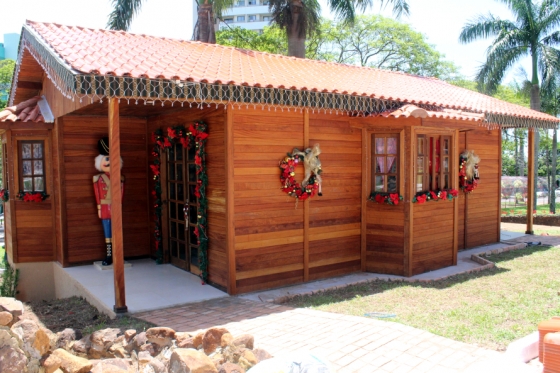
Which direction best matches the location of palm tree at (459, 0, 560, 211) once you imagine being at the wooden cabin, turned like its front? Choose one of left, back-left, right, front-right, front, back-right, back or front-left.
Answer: back

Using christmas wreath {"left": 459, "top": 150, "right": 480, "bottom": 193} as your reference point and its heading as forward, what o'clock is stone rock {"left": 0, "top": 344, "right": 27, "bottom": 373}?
The stone rock is roughly at 2 o'clock from the christmas wreath.

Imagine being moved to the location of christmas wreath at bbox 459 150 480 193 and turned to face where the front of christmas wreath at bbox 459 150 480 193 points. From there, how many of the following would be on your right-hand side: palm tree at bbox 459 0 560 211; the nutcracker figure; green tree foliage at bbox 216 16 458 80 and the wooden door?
2

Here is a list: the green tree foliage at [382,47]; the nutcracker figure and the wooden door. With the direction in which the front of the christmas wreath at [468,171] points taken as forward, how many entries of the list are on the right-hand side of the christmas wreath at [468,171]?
2

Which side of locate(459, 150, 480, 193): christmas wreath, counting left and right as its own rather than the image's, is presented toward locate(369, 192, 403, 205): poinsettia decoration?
right

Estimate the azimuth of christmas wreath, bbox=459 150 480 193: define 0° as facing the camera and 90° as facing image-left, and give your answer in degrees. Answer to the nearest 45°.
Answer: approximately 315°

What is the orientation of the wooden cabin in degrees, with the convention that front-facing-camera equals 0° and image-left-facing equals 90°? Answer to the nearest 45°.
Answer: approximately 45°

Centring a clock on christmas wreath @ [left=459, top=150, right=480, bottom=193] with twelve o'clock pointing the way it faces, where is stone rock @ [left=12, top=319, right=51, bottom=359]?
The stone rock is roughly at 2 o'clock from the christmas wreath.

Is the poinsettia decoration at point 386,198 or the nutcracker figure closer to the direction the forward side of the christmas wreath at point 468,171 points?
the poinsettia decoration

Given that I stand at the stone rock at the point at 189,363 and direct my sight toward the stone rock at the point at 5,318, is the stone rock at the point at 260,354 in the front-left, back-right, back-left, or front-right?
back-right
